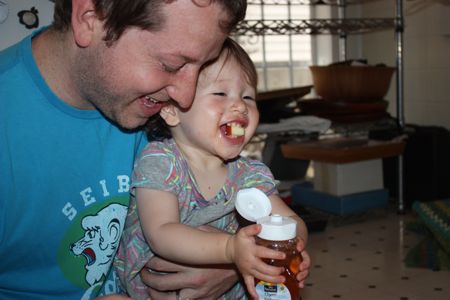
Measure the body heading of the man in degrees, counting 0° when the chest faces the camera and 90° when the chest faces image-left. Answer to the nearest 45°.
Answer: approximately 315°

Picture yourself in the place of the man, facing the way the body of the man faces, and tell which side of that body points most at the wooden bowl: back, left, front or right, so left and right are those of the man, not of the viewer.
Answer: left

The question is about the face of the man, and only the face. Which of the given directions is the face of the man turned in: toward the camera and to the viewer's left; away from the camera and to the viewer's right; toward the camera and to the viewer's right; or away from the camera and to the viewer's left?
toward the camera and to the viewer's right
